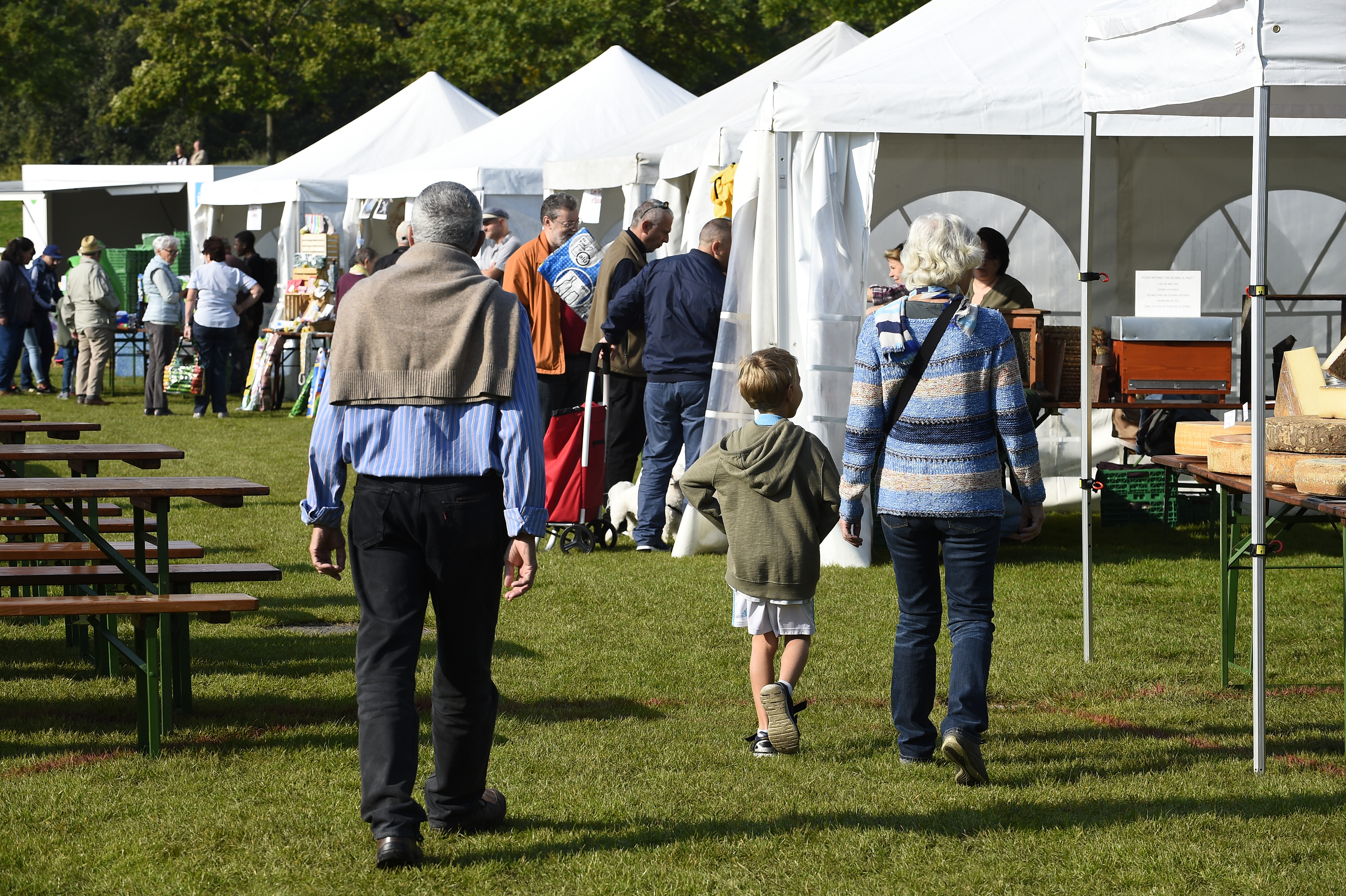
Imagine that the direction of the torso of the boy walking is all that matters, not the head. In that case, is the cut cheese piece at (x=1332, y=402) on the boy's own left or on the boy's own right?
on the boy's own right

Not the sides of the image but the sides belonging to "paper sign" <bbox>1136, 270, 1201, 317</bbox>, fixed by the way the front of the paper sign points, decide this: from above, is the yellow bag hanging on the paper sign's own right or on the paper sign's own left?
on the paper sign's own right

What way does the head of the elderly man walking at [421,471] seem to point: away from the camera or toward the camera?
away from the camera

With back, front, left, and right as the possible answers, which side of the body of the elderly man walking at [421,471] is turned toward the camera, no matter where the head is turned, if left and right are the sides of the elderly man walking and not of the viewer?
back

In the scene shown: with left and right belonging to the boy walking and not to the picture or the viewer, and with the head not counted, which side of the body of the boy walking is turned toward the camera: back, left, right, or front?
back

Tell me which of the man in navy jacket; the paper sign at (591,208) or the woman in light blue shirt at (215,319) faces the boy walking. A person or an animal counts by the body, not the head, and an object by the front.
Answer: the paper sign

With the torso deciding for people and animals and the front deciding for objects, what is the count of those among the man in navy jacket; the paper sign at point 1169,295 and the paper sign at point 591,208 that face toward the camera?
2

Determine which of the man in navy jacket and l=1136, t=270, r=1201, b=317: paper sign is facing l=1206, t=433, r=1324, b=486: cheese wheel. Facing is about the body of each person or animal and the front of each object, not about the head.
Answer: the paper sign

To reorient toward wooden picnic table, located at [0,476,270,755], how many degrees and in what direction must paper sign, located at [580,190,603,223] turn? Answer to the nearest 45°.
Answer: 0° — it already faces it

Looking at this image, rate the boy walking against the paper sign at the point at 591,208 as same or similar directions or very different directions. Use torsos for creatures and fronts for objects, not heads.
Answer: very different directions

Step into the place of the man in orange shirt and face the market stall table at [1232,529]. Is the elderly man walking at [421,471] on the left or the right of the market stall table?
right
